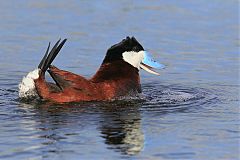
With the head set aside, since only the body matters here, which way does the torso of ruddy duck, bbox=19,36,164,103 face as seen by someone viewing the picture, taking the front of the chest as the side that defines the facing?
to the viewer's right
